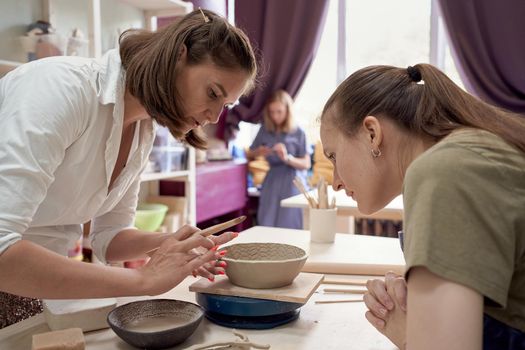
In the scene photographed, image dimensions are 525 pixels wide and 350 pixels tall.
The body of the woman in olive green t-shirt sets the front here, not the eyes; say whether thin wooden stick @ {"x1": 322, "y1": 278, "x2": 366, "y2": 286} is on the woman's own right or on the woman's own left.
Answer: on the woman's own right

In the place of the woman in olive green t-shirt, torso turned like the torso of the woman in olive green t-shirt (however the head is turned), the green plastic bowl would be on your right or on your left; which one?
on your right

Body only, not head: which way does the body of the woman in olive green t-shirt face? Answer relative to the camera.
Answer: to the viewer's left

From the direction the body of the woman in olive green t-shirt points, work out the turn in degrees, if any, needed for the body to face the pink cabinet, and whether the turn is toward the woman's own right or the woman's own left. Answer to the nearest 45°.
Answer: approximately 45° to the woman's own right

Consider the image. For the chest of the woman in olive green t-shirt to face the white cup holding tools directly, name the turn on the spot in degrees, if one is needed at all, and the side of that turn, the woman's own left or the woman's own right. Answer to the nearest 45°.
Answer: approximately 90° to the woman's own right

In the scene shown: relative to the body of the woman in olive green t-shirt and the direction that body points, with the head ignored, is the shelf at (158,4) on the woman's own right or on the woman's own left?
on the woman's own right

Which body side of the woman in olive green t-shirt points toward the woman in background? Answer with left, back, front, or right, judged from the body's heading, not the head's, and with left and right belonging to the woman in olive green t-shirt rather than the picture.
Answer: right

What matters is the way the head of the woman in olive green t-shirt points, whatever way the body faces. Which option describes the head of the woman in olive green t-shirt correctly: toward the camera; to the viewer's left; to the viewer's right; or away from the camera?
to the viewer's left

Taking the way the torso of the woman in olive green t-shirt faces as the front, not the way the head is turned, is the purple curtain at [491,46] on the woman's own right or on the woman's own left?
on the woman's own right
